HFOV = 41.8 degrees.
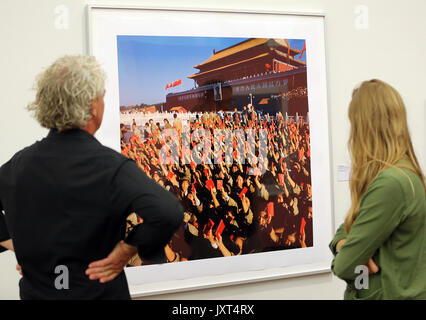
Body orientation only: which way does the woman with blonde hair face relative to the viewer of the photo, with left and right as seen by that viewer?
facing away from the viewer and to the left of the viewer

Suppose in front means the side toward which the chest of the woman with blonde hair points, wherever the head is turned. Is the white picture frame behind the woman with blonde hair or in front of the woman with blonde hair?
in front

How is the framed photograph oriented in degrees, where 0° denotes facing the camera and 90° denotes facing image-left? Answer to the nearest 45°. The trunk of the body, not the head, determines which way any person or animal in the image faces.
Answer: approximately 315°

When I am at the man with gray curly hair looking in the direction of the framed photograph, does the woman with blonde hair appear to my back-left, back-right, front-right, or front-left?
front-right

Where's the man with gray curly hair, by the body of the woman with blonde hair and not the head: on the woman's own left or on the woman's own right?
on the woman's own left

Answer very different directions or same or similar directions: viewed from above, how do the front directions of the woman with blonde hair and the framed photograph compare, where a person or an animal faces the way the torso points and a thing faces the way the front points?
very different directions

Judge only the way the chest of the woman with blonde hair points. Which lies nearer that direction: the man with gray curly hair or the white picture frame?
the white picture frame

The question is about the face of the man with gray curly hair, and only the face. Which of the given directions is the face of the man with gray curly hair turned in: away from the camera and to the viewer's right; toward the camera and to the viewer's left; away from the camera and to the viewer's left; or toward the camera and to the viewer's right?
away from the camera and to the viewer's right

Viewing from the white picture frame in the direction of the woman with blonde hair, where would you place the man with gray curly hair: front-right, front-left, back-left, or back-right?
front-right

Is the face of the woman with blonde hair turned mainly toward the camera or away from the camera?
away from the camera

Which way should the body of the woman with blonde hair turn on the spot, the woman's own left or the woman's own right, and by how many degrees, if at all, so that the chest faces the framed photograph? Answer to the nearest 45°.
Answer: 0° — they already face it

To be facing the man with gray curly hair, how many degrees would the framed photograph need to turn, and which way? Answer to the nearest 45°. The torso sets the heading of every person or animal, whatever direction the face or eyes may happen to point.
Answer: approximately 45° to its right
